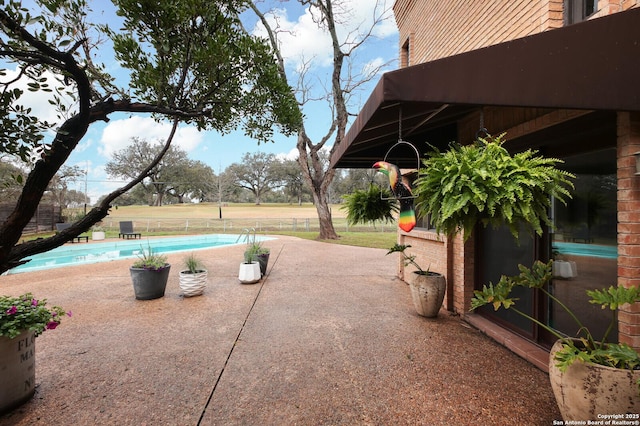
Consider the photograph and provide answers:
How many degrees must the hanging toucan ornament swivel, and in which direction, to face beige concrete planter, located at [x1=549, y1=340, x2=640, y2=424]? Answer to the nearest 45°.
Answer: approximately 135° to its left

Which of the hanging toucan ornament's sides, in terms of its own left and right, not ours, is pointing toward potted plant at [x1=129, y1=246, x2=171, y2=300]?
front

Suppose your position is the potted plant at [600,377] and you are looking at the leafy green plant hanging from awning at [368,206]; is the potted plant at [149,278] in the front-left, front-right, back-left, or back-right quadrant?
front-left

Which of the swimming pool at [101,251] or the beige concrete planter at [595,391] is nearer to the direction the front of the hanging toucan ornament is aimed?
the swimming pool

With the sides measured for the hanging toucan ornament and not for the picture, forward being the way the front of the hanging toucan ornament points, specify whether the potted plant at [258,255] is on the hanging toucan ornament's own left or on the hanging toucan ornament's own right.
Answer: on the hanging toucan ornament's own right

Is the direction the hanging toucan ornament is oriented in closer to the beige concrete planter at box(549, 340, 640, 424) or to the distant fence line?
the distant fence line

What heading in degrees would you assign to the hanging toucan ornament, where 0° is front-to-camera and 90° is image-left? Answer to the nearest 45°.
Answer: approximately 90°

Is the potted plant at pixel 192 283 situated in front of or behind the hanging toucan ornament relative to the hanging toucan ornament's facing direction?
in front

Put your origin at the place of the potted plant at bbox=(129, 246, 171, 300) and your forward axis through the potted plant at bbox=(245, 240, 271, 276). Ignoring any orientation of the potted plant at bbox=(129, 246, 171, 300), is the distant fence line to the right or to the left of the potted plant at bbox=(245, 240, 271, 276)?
left

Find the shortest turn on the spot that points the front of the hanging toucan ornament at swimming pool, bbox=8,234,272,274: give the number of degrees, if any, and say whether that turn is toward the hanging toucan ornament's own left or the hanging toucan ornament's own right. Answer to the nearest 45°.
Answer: approximately 45° to the hanging toucan ornament's own right
